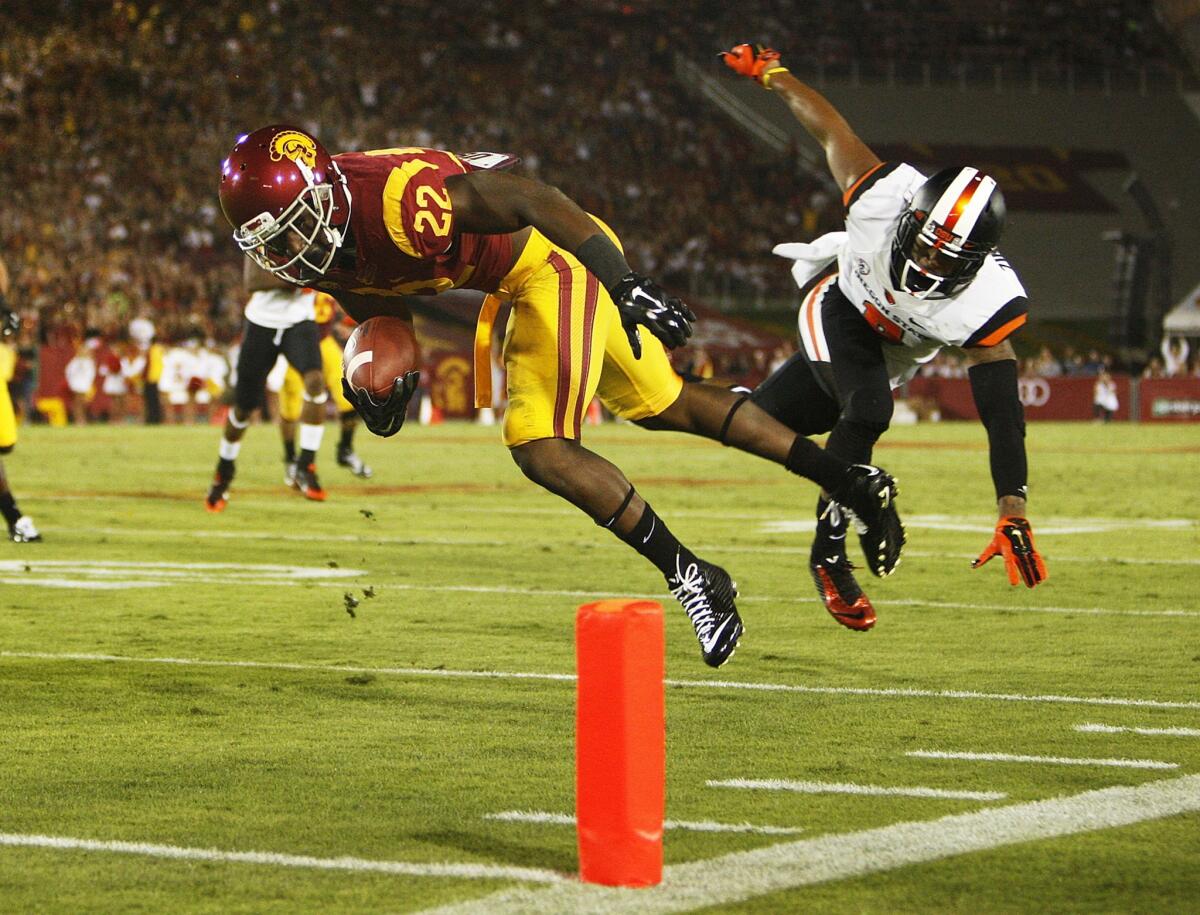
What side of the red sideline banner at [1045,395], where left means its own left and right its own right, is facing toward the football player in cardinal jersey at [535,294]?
front

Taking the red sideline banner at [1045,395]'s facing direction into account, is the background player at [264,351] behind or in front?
in front

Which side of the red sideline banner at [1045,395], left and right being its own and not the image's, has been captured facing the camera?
front

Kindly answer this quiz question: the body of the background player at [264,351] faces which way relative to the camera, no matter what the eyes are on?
toward the camera

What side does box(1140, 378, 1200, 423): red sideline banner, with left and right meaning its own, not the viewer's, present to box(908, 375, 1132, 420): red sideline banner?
right

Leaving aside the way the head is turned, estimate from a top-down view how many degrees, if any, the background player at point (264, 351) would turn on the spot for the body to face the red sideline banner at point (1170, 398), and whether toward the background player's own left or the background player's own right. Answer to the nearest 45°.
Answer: approximately 135° to the background player's own left

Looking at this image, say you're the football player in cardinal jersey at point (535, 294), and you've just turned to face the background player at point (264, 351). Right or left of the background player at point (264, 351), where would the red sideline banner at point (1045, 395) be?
right
